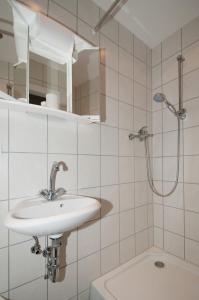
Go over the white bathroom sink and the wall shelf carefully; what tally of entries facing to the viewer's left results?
0

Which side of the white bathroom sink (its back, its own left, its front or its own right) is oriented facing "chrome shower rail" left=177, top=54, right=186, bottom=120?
left

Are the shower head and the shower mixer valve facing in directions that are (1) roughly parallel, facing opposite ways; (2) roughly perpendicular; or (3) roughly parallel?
roughly perpendicular

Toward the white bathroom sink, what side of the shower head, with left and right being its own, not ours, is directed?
front

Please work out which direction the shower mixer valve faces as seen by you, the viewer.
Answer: facing the viewer and to the right of the viewer

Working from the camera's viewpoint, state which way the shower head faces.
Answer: facing the viewer and to the left of the viewer

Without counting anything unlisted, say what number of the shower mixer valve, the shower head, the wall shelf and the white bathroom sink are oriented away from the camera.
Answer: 0

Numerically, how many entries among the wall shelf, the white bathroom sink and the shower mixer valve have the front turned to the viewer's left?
0

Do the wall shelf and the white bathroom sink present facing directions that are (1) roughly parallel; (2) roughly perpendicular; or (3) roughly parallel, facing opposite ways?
roughly parallel

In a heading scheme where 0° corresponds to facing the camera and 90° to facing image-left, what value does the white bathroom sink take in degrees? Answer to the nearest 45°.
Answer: approximately 315°

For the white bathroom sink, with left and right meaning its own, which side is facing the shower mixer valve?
left

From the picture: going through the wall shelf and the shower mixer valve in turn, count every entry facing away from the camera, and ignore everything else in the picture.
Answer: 0
